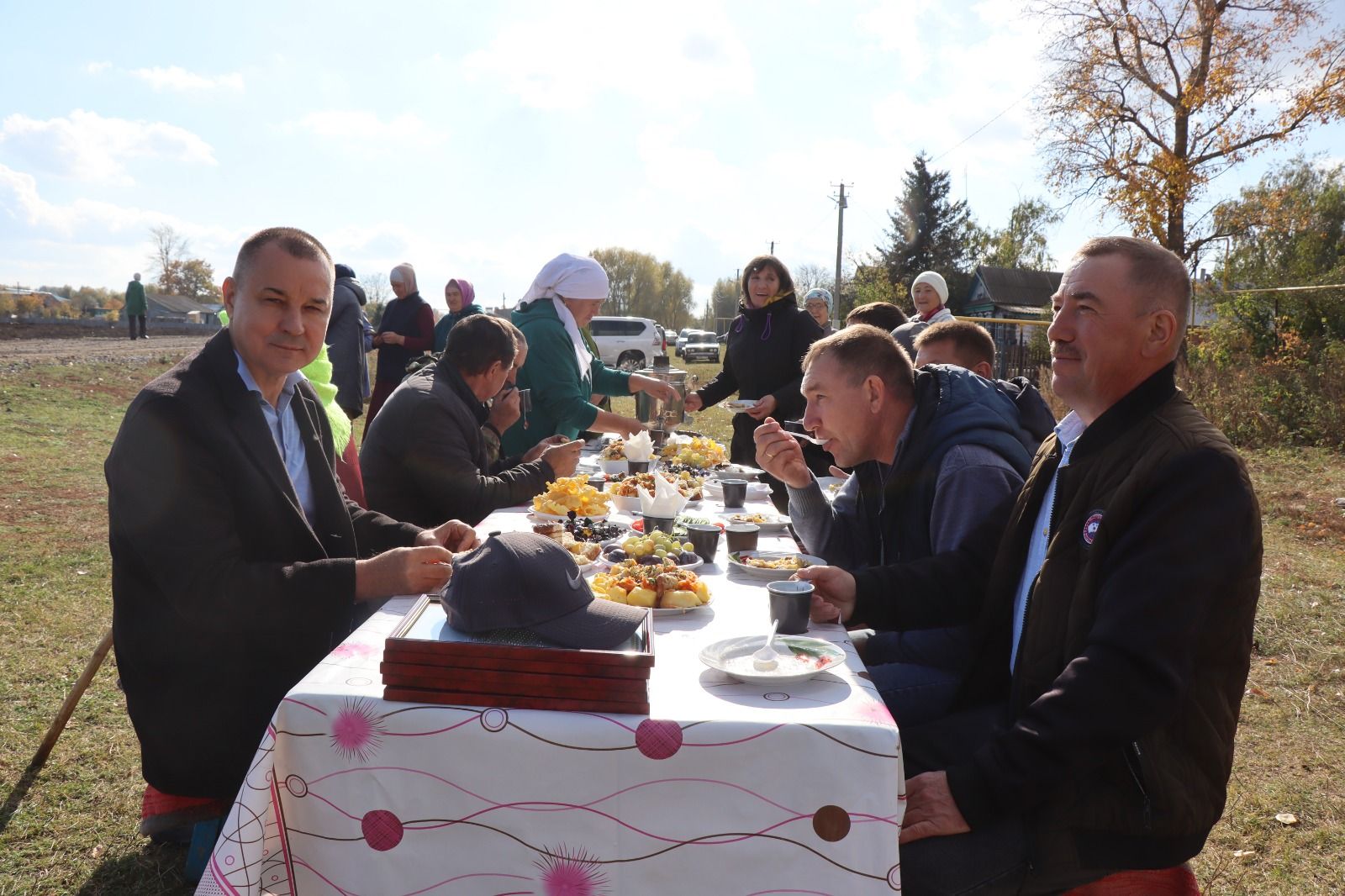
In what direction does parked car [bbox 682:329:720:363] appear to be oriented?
toward the camera

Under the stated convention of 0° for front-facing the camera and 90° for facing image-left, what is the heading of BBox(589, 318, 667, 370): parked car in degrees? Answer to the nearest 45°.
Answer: approximately 90°

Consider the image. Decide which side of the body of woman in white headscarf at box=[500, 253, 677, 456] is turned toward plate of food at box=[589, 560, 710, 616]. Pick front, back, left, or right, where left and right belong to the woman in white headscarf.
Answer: right

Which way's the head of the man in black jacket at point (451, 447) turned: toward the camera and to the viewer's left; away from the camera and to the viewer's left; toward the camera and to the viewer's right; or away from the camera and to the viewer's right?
away from the camera and to the viewer's right

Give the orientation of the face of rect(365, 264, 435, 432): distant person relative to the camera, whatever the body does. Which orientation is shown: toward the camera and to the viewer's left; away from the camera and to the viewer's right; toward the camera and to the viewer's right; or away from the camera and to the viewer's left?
toward the camera and to the viewer's left

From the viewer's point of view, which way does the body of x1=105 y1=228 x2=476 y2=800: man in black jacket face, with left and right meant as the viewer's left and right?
facing the viewer and to the right of the viewer

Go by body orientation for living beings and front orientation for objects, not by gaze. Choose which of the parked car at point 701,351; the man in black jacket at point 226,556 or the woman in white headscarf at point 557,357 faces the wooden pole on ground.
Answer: the parked car

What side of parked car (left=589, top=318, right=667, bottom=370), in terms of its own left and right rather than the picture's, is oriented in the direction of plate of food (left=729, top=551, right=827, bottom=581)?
left

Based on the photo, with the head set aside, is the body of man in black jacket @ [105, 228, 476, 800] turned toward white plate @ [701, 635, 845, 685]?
yes

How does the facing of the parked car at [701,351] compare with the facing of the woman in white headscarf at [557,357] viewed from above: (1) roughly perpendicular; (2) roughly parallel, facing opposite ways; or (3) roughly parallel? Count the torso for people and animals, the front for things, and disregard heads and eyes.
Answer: roughly perpendicular

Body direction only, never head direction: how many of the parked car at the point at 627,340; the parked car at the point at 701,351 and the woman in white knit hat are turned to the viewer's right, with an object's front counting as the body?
0

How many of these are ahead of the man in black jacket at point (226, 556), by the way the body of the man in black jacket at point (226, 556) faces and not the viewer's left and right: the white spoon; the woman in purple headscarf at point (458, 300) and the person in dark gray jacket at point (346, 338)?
1

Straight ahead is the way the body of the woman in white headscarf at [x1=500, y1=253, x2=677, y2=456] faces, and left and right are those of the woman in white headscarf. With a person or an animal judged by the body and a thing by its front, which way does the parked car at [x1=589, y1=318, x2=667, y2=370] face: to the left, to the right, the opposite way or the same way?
the opposite way

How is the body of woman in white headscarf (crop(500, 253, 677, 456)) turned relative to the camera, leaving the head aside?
to the viewer's right

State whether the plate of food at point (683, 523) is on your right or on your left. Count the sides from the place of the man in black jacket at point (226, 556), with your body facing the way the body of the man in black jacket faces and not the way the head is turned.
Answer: on your left

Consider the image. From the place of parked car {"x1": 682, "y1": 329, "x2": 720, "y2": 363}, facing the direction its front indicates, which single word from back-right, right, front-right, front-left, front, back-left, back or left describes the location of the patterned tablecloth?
front

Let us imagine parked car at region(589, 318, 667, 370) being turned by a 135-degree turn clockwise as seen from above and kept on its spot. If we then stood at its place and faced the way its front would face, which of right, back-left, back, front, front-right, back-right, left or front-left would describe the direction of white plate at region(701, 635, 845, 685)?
back-right
